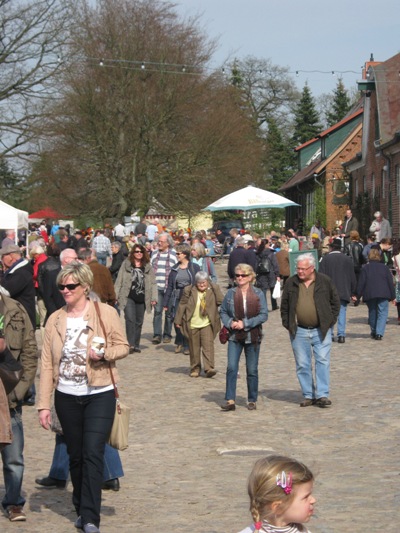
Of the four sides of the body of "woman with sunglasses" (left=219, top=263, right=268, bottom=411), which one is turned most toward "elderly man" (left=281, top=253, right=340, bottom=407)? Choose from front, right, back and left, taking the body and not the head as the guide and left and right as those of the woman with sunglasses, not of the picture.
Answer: left

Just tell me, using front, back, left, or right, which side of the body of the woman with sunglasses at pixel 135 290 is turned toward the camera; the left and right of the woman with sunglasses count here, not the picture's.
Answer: front

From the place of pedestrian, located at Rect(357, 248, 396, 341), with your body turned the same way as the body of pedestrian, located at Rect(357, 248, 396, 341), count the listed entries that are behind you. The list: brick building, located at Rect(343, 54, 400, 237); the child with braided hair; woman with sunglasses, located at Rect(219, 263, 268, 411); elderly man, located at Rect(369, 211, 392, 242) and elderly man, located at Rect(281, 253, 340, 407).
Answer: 3

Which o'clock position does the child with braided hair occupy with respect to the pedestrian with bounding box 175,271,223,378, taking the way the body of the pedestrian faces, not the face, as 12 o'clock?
The child with braided hair is roughly at 12 o'clock from the pedestrian.

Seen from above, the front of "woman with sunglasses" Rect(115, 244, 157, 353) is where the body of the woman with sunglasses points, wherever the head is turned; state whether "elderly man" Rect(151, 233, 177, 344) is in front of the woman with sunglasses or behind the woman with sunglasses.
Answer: behind

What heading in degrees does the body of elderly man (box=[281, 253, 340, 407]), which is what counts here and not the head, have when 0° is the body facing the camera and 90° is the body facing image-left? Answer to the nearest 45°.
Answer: approximately 0°

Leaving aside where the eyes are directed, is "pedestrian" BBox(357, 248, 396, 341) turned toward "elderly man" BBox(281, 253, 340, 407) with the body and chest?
no

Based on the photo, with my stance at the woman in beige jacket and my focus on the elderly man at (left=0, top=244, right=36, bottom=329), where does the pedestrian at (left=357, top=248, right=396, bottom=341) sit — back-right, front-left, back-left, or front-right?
front-right

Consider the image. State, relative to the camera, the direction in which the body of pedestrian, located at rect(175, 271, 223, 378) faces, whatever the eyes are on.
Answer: toward the camera

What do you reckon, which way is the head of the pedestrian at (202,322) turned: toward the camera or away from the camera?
toward the camera

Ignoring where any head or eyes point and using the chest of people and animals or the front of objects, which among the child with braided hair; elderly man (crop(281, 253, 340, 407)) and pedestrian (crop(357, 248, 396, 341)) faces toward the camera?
the elderly man

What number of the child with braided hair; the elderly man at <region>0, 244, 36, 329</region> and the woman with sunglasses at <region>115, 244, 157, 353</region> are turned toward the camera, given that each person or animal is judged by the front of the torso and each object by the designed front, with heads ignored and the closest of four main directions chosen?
1

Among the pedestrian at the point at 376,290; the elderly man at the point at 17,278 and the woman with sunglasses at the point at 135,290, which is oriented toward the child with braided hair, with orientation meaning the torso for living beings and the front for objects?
the woman with sunglasses

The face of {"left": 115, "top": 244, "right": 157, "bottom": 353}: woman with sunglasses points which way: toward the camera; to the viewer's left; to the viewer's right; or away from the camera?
toward the camera

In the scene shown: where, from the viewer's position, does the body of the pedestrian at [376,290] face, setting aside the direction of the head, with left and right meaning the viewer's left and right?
facing away from the viewer

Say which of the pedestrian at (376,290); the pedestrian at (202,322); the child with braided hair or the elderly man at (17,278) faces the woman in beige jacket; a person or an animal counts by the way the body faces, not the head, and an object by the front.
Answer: the pedestrian at (202,322)

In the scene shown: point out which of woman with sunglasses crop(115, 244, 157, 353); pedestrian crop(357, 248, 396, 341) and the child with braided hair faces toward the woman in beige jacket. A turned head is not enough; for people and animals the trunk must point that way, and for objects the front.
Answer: the woman with sunglasses

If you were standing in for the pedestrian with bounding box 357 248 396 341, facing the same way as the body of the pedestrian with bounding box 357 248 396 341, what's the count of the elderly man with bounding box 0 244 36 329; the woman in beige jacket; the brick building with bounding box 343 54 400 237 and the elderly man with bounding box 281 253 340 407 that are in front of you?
1

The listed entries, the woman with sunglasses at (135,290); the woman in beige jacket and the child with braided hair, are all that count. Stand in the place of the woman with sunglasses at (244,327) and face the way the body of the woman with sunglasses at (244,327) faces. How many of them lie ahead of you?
2
